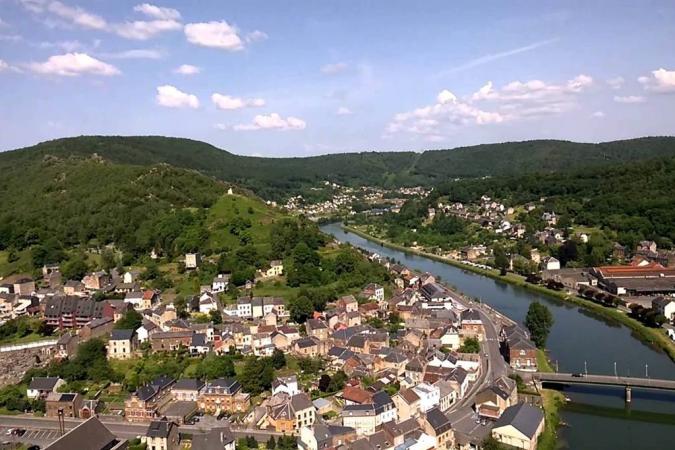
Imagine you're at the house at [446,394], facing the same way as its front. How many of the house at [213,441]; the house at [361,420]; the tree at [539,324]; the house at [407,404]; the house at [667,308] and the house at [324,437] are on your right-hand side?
4

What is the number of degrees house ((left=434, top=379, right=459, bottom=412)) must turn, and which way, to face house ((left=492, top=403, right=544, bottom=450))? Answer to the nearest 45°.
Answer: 0° — it already faces it

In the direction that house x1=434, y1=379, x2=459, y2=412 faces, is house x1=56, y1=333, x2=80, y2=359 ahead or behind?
behind

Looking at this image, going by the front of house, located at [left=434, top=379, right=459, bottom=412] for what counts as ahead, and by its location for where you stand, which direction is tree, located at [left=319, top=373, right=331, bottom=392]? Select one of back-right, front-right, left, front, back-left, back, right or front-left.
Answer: back-right

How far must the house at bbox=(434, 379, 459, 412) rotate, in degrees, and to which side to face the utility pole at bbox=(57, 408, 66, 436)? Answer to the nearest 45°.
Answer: approximately 135° to its right

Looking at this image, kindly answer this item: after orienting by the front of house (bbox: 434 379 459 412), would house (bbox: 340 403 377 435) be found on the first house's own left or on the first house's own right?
on the first house's own right

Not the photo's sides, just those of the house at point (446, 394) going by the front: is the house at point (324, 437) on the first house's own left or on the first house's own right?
on the first house's own right

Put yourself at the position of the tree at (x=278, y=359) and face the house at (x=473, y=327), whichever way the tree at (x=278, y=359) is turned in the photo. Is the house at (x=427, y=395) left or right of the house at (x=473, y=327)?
right

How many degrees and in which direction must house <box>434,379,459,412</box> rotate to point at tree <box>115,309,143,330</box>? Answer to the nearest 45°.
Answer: approximately 135° to its right

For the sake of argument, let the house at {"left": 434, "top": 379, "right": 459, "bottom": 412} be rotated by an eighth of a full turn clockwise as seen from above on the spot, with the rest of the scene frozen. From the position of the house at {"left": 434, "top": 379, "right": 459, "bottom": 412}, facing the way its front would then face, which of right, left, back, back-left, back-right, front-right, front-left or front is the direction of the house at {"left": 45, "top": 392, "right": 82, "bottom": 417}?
right

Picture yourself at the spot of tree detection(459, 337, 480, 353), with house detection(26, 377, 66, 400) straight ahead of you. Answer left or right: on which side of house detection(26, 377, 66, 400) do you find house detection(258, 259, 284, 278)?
right

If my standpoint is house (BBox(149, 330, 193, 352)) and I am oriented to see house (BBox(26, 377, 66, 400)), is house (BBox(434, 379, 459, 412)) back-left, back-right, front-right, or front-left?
back-left

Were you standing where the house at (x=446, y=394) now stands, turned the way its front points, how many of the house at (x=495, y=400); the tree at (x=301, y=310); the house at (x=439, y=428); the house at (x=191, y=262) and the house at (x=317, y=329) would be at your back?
3

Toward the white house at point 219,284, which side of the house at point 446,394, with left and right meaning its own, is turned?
back

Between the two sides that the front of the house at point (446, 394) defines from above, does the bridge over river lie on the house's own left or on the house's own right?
on the house's own left

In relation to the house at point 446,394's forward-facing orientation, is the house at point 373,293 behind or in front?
behind

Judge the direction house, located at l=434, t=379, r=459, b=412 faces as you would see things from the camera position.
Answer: facing the viewer and to the right of the viewer

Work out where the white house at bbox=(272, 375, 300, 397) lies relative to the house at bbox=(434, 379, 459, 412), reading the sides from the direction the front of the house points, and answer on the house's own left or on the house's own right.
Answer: on the house's own right
